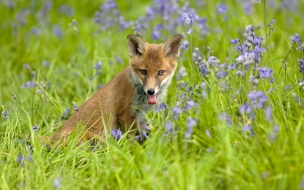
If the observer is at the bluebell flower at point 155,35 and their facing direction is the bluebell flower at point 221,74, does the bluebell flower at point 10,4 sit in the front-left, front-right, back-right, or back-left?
back-right

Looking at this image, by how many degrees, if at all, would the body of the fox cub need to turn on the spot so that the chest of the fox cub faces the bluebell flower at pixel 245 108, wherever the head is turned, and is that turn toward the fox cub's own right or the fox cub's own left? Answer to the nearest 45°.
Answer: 0° — it already faces it

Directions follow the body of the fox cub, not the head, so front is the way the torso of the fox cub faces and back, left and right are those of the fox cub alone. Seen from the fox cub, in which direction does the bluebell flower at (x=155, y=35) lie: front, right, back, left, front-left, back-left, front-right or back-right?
back-left

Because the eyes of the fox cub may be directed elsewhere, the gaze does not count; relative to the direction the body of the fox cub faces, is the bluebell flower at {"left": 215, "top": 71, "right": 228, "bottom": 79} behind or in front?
in front

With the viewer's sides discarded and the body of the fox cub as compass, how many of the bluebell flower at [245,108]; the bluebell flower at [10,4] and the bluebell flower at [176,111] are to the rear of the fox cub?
1

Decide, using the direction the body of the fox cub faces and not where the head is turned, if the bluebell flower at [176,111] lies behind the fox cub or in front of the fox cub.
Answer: in front
